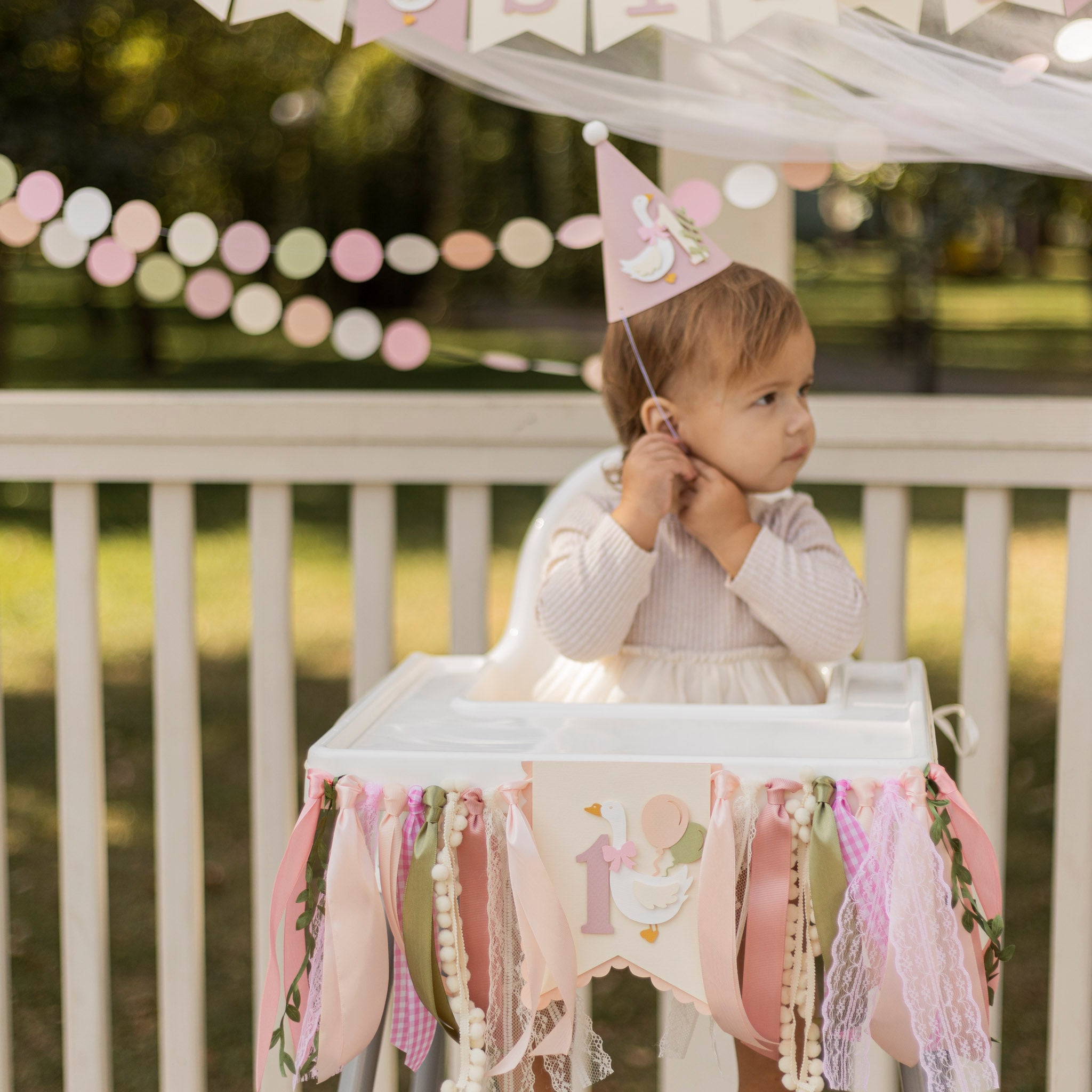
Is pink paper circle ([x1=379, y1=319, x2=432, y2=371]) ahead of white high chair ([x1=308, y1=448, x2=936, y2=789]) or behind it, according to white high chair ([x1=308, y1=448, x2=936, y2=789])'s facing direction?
behind

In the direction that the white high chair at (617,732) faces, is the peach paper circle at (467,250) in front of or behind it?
behind

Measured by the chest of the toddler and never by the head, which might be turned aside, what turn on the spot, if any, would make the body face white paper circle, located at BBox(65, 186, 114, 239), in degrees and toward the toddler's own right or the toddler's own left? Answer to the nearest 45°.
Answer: approximately 90° to the toddler's own right

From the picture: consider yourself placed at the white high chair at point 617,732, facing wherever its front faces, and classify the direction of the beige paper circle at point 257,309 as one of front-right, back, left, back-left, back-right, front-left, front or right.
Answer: back-right

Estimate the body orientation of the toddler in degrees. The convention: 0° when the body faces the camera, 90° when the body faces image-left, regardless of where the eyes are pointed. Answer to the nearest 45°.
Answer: approximately 0°

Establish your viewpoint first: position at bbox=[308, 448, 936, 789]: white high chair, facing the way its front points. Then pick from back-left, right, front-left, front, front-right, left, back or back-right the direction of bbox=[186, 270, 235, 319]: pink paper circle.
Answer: back-right
